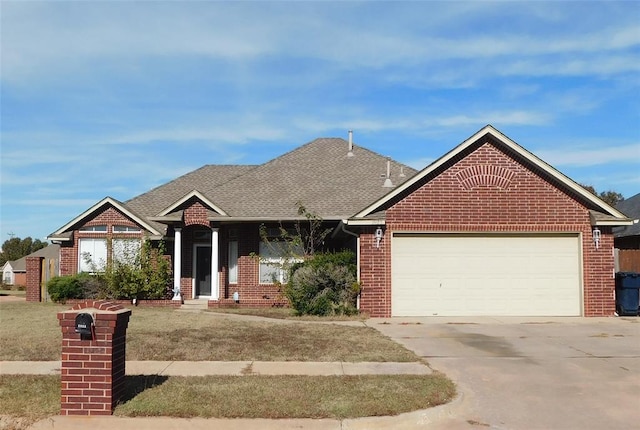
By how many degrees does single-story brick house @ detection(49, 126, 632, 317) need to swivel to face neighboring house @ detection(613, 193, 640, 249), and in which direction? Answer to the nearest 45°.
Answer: approximately 135° to its left

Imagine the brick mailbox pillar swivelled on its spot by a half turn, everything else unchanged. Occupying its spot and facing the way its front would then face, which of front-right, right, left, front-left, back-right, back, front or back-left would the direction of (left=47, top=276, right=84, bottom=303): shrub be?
front

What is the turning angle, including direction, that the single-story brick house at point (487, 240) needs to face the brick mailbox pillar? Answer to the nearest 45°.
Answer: approximately 45° to its right

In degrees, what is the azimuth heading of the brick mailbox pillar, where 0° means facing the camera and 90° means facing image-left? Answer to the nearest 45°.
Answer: approximately 0°

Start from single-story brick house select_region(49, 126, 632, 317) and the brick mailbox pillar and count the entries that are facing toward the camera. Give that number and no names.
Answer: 2

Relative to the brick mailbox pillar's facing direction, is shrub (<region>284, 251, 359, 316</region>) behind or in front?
behind

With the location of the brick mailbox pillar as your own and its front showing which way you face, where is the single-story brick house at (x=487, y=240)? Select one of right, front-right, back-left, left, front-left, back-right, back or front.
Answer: back-left
